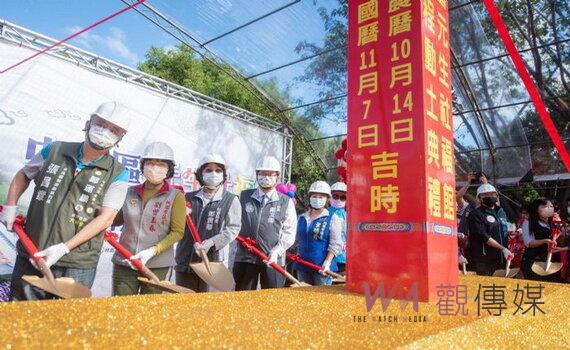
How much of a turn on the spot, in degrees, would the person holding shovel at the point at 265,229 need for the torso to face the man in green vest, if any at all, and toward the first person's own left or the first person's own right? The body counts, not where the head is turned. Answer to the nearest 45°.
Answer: approximately 45° to the first person's own right

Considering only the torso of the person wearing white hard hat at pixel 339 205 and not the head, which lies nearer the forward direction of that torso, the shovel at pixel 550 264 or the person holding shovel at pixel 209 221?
the person holding shovel

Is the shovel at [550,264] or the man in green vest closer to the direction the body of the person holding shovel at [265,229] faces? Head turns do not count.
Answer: the man in green vest

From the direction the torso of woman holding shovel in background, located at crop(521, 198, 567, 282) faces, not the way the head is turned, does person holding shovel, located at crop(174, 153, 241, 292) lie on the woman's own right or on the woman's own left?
on the woman's own right

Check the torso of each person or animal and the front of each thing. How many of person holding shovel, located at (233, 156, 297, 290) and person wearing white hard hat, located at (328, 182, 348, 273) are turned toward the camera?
2

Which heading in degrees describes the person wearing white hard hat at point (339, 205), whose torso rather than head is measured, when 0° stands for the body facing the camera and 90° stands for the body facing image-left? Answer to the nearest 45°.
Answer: approximately 0°

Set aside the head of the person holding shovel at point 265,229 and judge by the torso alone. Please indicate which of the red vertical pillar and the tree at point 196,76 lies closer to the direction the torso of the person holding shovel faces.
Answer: the red vertical pillar
